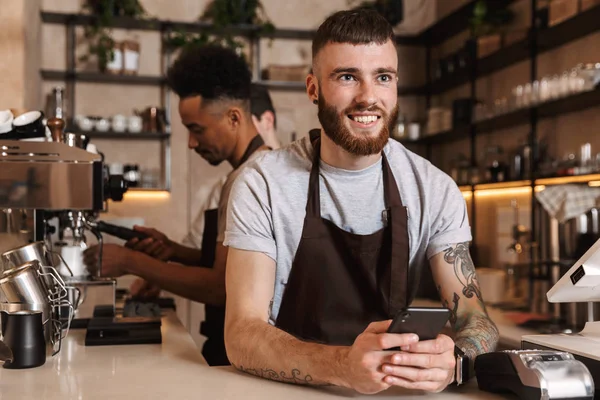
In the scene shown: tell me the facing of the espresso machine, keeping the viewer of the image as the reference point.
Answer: facing to the right of the viewer

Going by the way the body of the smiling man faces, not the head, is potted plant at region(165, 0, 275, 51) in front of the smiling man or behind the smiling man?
behind

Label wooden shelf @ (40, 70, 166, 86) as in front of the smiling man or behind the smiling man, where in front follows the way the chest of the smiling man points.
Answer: behind

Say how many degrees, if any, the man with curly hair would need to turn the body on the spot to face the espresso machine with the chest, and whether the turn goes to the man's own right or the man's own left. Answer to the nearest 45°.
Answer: approximately 45° to the man's own left

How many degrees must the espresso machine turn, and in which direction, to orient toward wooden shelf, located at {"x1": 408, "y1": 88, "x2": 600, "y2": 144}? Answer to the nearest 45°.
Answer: approximately 45° to its left

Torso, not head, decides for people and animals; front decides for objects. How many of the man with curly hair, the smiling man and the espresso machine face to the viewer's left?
1

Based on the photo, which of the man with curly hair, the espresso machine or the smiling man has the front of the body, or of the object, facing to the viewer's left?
the man with curly hair

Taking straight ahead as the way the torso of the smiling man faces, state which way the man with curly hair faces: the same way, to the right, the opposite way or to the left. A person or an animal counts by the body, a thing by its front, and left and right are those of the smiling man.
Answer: to the right

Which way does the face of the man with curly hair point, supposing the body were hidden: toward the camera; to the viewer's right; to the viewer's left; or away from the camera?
to the viewer's left

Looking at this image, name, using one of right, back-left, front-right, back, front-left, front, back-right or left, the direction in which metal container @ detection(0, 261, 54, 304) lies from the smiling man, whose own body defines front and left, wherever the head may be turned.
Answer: right

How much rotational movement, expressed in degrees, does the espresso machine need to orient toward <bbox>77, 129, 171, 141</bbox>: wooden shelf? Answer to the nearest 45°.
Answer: approximately 90° to its left

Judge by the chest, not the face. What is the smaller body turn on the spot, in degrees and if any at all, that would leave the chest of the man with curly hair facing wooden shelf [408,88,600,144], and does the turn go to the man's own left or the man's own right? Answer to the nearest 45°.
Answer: approximately 135° to the man's own right

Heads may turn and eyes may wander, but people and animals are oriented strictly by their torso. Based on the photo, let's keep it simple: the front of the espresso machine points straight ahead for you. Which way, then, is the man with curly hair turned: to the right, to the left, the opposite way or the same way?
the opposite way

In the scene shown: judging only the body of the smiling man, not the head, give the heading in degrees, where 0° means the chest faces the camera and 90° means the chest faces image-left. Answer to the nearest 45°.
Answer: approximately 0°

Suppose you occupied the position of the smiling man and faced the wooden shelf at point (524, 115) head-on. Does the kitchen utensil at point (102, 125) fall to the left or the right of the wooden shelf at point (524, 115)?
left

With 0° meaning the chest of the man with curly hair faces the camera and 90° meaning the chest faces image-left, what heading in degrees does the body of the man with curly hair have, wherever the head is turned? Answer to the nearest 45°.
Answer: approximately 90°

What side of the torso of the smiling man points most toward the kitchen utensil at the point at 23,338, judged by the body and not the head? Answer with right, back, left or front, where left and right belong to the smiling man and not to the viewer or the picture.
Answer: right

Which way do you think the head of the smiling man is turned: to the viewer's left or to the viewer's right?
to the viewer's right

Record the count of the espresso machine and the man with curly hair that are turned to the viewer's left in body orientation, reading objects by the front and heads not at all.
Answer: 1
